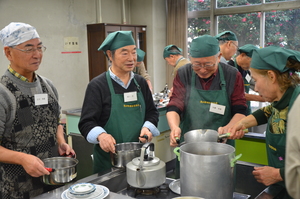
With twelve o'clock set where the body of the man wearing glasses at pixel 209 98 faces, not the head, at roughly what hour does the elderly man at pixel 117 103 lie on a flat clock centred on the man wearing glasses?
The elderly man is roughly at 2 o'clock from the man wearing glasses.

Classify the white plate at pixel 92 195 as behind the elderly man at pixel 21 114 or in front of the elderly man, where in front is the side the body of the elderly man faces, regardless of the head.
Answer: in front

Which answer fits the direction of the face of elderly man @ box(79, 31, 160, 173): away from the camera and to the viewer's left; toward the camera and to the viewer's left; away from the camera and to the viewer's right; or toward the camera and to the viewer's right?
toward the camera and to the viewer's right

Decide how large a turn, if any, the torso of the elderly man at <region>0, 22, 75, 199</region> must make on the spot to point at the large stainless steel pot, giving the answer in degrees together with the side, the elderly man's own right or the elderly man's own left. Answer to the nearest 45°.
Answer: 0° — they already face it

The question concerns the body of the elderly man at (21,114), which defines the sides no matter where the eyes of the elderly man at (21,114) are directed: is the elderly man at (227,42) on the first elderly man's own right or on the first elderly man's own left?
on the first elderly man's own left

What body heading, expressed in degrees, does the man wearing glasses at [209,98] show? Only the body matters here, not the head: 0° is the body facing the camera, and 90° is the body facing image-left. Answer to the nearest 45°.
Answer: approximately 0°

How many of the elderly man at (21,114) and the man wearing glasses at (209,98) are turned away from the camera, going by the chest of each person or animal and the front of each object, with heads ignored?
0

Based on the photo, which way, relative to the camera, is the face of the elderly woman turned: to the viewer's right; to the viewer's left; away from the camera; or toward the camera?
to the viewer's left

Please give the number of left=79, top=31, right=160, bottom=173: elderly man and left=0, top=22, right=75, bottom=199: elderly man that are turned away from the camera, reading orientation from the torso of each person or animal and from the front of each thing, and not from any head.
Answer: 0

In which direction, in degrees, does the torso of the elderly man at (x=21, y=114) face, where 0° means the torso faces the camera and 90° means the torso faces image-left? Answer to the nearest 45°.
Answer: approximately 315°

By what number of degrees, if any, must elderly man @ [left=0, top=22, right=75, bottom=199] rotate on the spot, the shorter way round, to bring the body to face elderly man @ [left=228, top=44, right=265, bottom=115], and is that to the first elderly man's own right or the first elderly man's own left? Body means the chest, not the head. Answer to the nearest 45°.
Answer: approximately 90° to the first elderly man's own left
